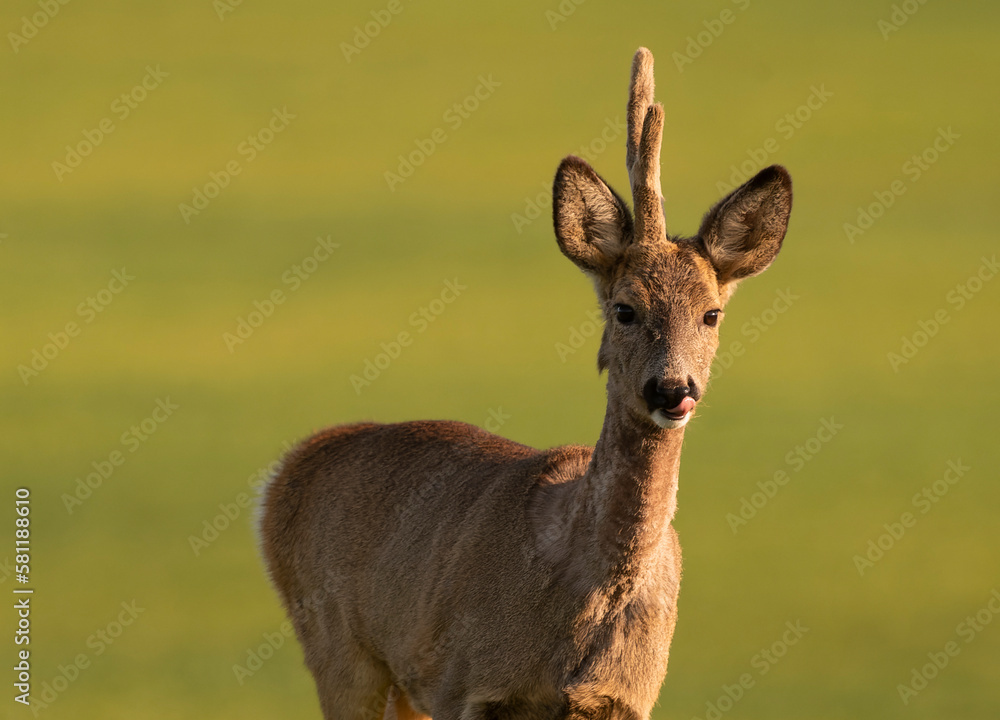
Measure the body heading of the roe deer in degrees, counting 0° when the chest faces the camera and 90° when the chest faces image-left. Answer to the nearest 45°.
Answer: approximately 315°
